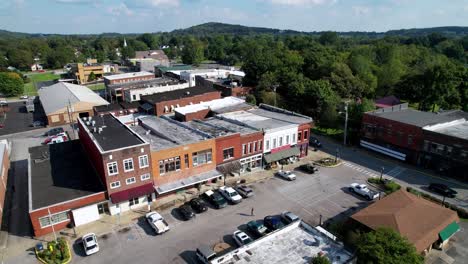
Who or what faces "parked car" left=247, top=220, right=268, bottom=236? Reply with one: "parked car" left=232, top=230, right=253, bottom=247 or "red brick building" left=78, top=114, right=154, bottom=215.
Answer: the red brick building

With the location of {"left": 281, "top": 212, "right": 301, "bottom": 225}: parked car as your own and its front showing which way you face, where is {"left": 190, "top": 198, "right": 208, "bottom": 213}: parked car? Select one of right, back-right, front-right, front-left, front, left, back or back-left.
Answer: back-right

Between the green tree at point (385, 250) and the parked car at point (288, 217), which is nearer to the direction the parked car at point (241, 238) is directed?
the green tree

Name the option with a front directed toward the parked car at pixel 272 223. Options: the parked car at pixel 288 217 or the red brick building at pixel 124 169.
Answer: the red brick building

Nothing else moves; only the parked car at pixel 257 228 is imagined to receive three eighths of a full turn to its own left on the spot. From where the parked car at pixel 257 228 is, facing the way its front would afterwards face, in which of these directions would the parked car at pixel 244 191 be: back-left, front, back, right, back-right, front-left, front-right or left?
front

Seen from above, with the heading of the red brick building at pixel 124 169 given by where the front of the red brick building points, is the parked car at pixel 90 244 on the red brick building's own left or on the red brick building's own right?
on the red brick building's own right

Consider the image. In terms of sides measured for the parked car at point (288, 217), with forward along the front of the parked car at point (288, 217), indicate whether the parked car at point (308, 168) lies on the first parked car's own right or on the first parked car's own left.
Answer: on the first parked car's own left
